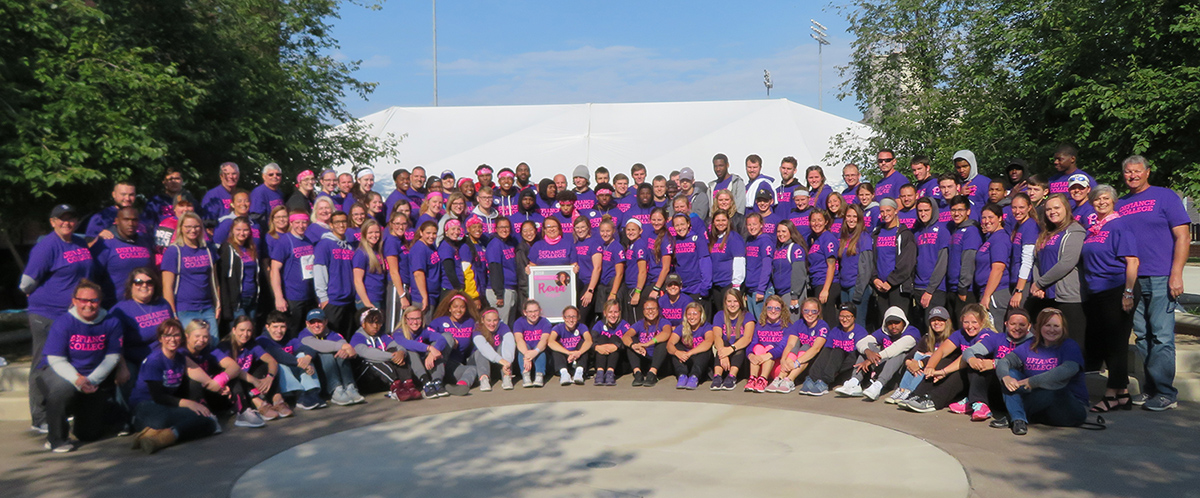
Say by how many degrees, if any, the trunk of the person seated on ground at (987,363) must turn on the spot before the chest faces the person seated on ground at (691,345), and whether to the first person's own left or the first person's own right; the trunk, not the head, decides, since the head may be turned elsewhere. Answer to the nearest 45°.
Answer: approximately 45° to the first person's own right

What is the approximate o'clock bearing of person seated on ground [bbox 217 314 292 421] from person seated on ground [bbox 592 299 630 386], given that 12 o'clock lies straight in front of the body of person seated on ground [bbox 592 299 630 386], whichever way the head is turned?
person seated on ground [bbox 217 314 292 421] is roughly at 2 o'clock from person seated on ground [bbox 592 299 630 386].

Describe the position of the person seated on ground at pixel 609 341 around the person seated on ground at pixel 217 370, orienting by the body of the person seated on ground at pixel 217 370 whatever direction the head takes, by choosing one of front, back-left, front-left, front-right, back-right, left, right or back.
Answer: front-left

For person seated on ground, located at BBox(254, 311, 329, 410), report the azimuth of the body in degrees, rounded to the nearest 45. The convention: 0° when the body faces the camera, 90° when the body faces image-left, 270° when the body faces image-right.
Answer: approximately 315°

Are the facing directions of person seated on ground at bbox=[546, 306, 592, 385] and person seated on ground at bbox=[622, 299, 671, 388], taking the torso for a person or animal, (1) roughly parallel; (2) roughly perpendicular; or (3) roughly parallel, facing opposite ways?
roughly parallel

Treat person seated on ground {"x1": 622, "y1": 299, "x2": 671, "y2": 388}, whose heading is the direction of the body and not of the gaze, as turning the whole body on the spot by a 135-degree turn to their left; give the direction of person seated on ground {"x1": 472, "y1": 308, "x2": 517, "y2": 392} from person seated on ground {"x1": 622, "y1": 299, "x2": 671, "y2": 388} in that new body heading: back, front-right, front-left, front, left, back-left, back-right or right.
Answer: back-left

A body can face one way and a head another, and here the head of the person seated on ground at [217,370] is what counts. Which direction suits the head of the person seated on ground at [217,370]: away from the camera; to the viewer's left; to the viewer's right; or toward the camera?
toward the camera

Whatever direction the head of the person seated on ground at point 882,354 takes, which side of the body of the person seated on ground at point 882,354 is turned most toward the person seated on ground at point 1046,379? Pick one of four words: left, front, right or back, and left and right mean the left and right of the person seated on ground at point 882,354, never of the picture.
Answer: left

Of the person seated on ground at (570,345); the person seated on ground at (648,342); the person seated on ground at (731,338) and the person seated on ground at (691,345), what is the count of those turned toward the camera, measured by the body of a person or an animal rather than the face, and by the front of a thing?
4

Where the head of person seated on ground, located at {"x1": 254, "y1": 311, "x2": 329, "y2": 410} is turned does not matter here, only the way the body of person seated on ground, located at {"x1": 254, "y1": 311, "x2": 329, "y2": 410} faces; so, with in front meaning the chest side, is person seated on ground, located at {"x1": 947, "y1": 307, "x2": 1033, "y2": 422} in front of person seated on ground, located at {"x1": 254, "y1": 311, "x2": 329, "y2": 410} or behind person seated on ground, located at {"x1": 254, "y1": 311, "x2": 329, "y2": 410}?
in front

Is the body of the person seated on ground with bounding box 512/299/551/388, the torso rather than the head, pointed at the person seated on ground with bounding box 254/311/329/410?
no

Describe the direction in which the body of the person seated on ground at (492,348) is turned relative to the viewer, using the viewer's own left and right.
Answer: facing the viewer

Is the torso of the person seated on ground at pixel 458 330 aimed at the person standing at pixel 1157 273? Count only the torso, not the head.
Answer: no

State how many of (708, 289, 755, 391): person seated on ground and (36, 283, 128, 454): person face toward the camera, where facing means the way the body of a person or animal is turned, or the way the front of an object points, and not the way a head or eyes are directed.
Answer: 2

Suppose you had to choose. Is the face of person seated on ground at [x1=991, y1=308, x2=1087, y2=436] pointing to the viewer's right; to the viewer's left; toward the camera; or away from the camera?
toward the camera

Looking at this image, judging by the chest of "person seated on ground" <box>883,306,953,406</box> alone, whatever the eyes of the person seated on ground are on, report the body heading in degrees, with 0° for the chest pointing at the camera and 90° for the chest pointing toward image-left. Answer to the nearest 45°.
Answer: approximately 45°

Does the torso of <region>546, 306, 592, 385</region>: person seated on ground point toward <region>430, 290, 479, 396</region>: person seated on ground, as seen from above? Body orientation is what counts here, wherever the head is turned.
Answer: no

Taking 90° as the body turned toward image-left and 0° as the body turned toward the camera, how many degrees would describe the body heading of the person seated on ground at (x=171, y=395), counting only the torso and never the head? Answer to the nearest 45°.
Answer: approximately 315°
